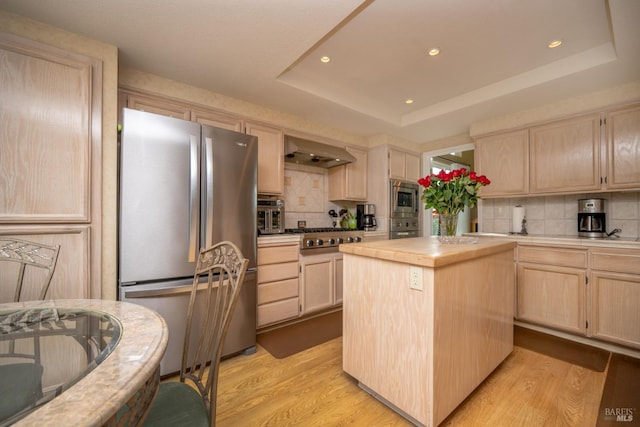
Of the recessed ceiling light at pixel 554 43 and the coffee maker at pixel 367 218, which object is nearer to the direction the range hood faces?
the recessed ceiling light

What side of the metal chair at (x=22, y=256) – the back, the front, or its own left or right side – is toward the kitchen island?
left

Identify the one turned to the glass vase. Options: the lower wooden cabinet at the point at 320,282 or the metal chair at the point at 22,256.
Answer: the lower wooden cabinet

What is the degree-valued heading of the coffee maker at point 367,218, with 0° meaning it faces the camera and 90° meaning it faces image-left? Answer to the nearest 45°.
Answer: approximately 315°

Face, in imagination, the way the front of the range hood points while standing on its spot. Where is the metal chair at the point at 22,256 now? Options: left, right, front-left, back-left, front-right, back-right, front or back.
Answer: right

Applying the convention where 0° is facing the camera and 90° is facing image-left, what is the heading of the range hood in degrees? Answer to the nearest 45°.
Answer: approximately 315°

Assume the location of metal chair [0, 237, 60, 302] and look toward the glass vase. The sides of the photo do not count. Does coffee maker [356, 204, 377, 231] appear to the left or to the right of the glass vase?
left

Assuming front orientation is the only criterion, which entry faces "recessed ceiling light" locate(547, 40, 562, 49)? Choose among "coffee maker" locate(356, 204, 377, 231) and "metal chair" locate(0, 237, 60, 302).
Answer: the coffee maker

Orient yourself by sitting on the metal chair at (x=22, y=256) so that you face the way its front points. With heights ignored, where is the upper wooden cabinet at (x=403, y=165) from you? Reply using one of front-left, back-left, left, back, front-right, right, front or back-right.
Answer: back-left

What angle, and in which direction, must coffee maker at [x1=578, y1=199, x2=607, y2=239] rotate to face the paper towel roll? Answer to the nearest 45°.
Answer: approximately 90° to its right

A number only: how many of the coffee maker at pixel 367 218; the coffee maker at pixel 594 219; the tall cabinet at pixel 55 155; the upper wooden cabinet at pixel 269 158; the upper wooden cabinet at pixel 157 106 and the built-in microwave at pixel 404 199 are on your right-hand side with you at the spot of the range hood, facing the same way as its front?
3
